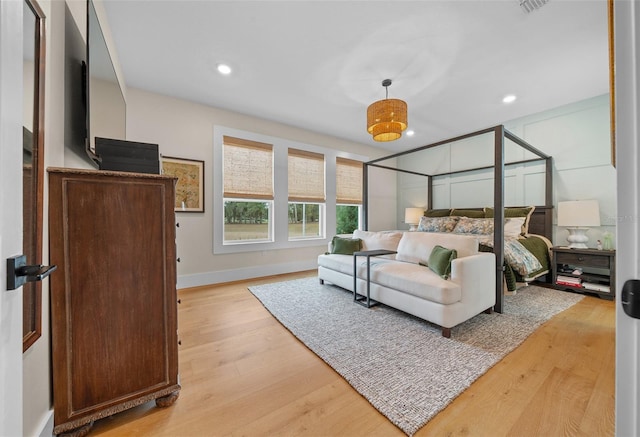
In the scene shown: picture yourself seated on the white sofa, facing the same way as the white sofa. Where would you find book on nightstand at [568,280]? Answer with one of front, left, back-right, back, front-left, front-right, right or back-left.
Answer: back

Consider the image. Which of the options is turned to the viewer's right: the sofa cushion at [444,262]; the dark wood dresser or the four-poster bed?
the dark wood dresser

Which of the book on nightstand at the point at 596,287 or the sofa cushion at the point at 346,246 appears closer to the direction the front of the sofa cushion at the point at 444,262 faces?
the sofa cushion

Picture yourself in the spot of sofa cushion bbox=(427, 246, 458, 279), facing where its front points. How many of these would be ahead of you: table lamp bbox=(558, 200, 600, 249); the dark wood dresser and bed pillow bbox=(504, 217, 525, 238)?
1

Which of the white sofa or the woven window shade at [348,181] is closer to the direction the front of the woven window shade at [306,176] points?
the white sofa

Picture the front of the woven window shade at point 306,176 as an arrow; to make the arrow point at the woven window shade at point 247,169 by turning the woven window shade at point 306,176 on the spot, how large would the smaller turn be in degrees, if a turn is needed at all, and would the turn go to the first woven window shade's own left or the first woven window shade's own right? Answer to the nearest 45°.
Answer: approximately 90° to the first woven window shade's own right

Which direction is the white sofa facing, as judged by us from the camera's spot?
facing the viewer and to the left of the viewer

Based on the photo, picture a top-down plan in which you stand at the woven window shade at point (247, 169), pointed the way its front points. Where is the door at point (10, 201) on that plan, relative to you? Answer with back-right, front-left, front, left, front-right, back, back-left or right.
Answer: front-right

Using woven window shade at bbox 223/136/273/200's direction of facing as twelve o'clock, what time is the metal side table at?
The metal side table is roughly at 12 o'clock from the woven window shade.

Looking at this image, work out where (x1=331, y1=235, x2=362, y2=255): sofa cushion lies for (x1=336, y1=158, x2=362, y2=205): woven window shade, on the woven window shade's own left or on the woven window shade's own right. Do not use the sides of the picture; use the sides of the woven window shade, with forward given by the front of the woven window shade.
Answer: on the woven window shade's own right

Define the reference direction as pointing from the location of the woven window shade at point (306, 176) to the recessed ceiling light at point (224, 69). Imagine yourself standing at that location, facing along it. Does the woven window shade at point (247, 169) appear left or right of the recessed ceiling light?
right

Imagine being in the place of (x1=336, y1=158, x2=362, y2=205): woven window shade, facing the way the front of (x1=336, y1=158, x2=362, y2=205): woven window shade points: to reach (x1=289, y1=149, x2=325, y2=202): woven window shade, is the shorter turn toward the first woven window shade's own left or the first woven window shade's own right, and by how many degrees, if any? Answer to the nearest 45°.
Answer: approximately 90° to the first woven window shade's own right

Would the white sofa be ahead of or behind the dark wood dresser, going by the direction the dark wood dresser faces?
ahead

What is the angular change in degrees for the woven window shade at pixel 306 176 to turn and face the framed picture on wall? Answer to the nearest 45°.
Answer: approximately 90° to its right

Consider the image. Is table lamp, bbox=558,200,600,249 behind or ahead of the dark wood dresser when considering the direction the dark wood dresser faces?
ahead

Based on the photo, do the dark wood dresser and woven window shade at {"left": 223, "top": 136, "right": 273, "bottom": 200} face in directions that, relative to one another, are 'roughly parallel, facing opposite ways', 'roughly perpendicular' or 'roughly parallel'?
roughly perpendicular

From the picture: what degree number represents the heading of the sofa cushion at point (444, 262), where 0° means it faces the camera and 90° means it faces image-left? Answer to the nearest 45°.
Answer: approximately 45°
